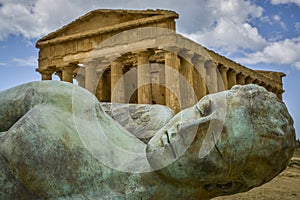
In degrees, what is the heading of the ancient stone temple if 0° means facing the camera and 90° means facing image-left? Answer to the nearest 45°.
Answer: approximately 45°

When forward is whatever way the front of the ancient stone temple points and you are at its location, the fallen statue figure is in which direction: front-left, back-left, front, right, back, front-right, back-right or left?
front-left
